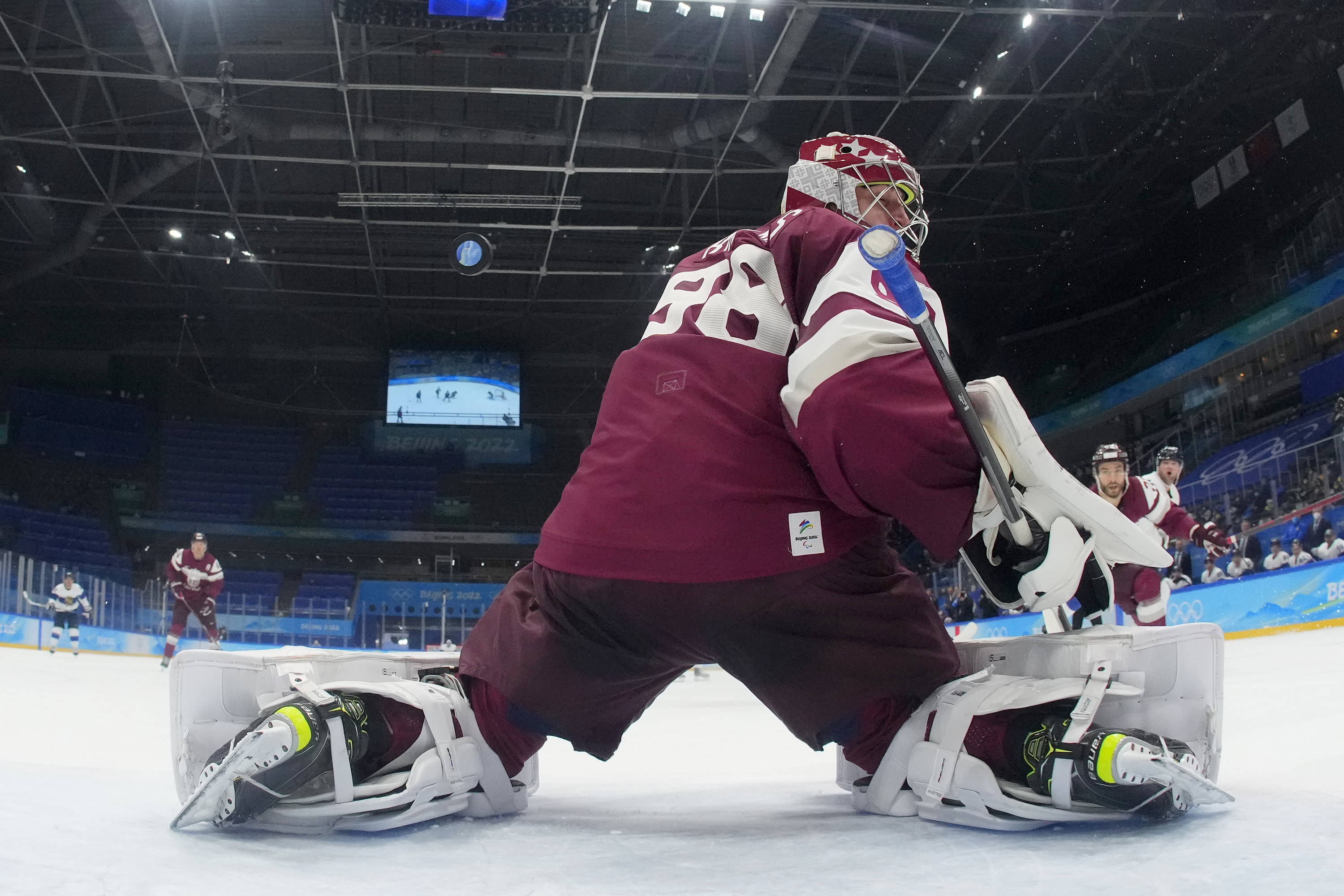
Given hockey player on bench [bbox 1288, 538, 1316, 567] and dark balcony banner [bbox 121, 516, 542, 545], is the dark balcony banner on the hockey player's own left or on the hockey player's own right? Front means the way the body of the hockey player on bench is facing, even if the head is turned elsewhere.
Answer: on the hockey player's own right

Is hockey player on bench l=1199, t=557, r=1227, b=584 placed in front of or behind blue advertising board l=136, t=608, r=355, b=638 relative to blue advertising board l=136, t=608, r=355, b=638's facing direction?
in front

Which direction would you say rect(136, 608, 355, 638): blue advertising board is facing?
toward the camera

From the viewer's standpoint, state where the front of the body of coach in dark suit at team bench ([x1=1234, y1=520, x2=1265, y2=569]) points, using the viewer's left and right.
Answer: facing the viewer and to the left of the viewer

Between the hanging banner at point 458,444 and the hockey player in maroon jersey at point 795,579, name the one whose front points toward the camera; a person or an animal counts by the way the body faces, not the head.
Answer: the hanging banner

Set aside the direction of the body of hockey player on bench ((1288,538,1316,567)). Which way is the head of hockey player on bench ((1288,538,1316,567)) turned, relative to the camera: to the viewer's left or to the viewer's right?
to the viewer's left

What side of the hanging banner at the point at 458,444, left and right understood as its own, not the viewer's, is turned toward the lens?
front

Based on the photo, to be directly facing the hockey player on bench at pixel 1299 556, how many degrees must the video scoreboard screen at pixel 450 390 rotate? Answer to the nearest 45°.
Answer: approximately 45° to its left

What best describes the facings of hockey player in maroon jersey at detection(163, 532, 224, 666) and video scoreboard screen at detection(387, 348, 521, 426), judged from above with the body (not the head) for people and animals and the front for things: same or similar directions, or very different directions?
same or similar directions

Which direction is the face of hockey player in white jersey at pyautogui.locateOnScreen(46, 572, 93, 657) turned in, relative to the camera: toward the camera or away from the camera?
toward the camera

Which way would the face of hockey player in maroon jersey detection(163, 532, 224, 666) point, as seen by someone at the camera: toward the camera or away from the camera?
toward the camera

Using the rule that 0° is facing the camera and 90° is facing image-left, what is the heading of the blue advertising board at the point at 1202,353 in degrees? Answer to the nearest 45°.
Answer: approximately 45°

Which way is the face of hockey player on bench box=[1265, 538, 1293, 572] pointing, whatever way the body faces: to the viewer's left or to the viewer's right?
to the viewer's left

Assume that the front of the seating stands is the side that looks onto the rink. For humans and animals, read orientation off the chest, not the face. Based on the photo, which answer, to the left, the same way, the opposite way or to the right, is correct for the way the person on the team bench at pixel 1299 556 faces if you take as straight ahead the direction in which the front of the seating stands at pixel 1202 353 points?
the same way

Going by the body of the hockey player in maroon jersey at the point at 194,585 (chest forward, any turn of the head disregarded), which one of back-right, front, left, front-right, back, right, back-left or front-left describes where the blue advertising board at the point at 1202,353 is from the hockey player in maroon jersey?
left

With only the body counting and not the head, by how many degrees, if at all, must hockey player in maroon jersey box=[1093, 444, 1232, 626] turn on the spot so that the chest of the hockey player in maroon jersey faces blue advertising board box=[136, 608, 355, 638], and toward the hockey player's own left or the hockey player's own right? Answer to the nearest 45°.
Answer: approximately 90° to the hockey player's own right

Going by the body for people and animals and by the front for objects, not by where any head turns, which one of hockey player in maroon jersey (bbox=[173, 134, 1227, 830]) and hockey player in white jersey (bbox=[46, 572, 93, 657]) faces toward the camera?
the hockey player in white jersey

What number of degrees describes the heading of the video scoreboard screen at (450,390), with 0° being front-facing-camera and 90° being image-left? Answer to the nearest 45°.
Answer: approximately 0°
